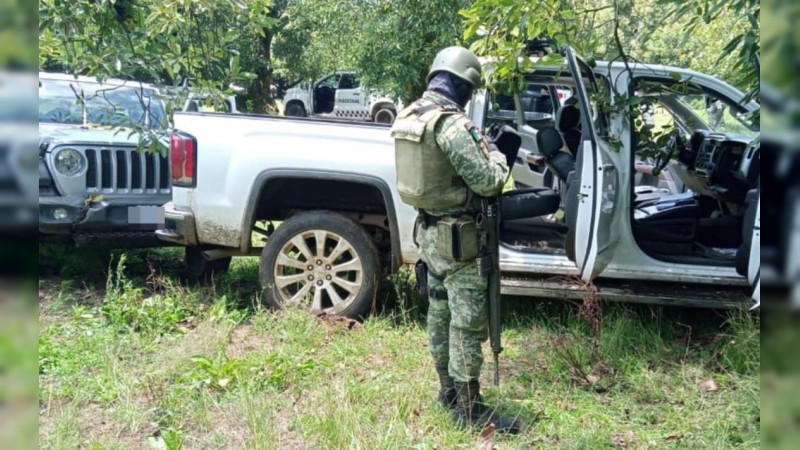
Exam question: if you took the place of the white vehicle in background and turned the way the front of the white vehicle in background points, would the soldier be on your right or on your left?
on your left

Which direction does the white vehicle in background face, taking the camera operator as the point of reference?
facing to the left of the viewer

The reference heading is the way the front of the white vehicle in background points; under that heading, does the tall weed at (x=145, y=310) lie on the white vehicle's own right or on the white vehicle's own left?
on the white vehicle's own left

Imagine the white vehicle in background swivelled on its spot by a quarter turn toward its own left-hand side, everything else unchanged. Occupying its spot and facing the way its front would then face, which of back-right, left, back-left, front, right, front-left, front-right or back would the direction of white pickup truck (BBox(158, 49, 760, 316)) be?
front

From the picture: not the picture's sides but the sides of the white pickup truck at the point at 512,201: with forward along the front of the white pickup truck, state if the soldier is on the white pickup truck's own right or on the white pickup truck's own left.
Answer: on the white pickup truck's own right

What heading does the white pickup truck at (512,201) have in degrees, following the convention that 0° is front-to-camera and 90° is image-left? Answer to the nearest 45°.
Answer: approximately 270°

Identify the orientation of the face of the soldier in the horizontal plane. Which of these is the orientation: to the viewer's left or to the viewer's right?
to the viewer's right

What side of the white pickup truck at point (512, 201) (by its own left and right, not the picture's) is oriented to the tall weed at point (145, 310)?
back
